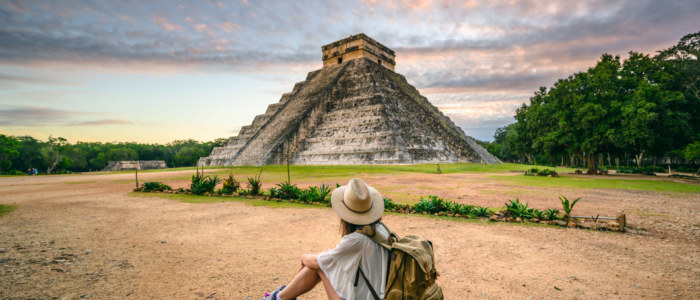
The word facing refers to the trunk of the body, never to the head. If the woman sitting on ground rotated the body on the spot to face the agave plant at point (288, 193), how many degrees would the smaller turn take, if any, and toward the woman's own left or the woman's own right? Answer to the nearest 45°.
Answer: approximately 45° to the woman's own right

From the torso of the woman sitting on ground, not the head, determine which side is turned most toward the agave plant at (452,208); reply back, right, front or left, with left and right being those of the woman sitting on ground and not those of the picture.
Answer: right

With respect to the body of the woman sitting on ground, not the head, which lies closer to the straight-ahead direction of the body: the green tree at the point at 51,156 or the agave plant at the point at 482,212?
the green tree

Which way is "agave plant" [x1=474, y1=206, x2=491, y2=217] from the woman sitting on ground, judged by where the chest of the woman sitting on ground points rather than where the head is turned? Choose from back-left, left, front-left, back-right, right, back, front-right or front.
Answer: right

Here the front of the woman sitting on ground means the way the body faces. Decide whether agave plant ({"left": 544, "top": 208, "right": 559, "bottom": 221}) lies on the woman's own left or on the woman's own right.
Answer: on the woman's own right

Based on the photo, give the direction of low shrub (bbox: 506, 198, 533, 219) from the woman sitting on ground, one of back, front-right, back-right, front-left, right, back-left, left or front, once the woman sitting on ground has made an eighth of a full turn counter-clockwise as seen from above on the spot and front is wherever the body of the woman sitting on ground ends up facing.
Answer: back-right

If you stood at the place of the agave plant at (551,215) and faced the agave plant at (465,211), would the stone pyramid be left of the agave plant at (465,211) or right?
right

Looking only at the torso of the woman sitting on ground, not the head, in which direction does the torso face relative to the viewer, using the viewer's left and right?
facing away from the viewer and to the left of the viewer

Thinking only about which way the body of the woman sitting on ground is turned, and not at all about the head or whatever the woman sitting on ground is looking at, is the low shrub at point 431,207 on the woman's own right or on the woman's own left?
on the woman's own right

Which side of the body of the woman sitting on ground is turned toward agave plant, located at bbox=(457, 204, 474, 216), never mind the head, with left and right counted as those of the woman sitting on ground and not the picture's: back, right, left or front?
right

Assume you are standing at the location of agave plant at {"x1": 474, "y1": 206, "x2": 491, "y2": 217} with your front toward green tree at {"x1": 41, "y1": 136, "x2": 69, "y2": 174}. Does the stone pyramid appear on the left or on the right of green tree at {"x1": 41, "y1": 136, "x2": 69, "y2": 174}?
right
